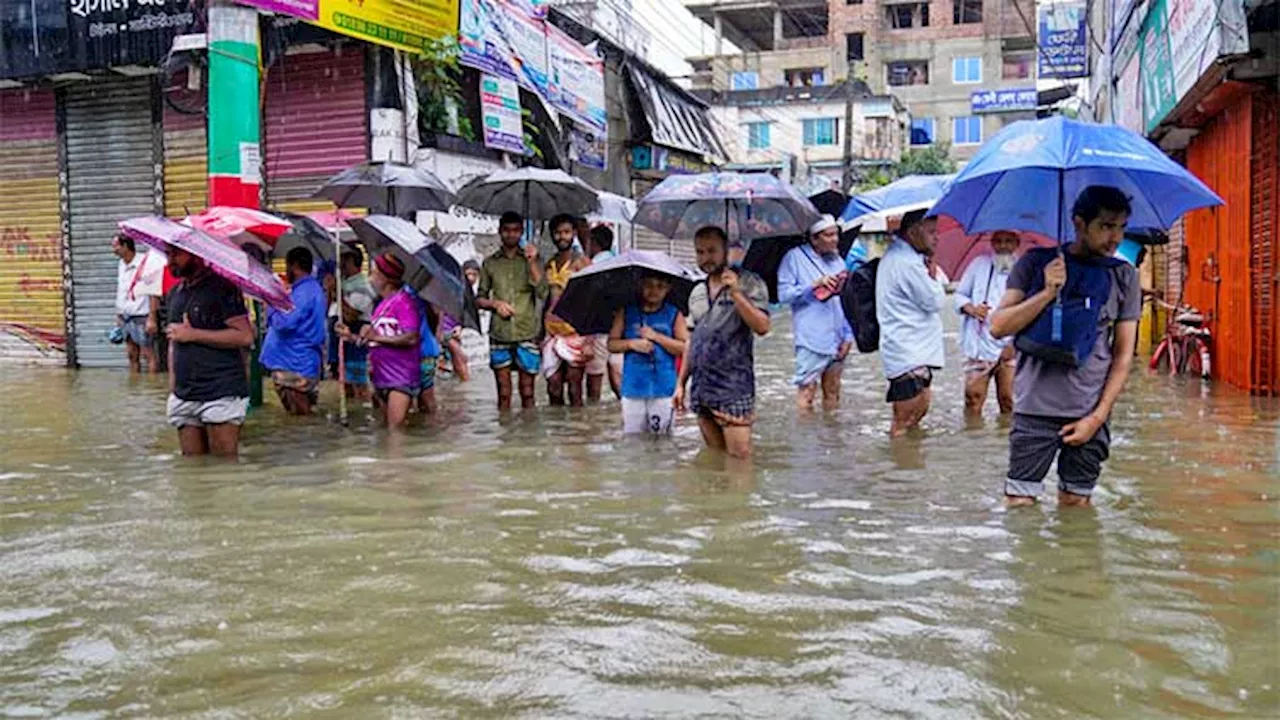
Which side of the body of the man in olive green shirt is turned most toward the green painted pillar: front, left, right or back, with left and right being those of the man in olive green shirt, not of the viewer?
right

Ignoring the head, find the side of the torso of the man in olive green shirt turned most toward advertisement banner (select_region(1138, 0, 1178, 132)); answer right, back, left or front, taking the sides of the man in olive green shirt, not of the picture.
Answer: left

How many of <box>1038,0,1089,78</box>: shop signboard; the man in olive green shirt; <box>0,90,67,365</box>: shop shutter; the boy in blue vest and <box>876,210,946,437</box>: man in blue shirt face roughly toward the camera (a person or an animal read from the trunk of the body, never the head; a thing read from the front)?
4

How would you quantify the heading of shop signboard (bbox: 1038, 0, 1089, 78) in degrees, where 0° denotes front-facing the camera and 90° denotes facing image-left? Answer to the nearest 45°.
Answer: approximately 0°

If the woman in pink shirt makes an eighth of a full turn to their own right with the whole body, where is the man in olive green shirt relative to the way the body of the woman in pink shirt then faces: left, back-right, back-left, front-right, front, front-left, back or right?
back-right

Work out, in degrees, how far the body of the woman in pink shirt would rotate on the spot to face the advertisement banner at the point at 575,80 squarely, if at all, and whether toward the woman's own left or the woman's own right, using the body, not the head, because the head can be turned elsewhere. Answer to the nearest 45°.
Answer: approximately 135° to the woman's own right

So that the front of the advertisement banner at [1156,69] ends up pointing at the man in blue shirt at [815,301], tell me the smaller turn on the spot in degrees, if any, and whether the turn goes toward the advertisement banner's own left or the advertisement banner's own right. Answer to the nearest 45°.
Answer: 0° — it already faces them
